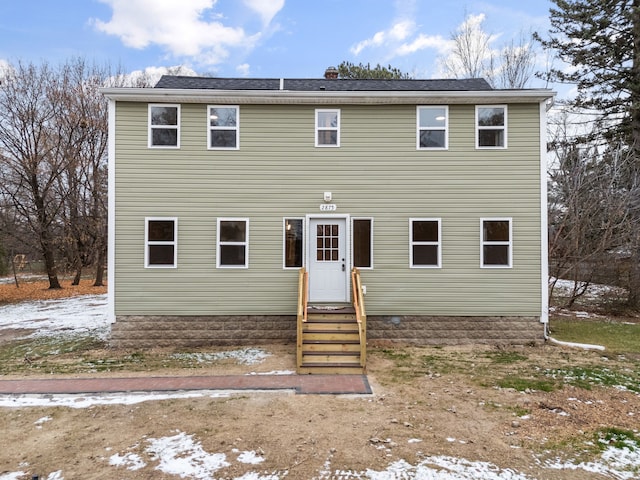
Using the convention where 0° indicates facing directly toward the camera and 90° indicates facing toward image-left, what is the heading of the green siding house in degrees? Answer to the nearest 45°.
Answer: approximately 0°

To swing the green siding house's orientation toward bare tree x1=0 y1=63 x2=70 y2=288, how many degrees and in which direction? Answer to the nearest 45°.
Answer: approximately 135° to its right

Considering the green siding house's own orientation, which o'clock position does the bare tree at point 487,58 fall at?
The bare tree is roughly at 7 o'clock from the green siding house.

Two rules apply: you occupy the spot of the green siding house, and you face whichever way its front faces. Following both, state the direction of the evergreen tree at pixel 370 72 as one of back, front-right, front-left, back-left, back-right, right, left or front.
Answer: back

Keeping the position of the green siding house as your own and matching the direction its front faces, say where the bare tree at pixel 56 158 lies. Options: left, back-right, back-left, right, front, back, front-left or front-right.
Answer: back-right

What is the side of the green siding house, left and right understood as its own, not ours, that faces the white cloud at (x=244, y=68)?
back

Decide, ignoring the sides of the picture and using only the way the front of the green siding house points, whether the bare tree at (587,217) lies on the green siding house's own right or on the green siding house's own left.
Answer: on the green siding house's own left

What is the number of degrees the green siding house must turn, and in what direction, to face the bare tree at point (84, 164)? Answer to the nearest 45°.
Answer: approximately 135° to its right
